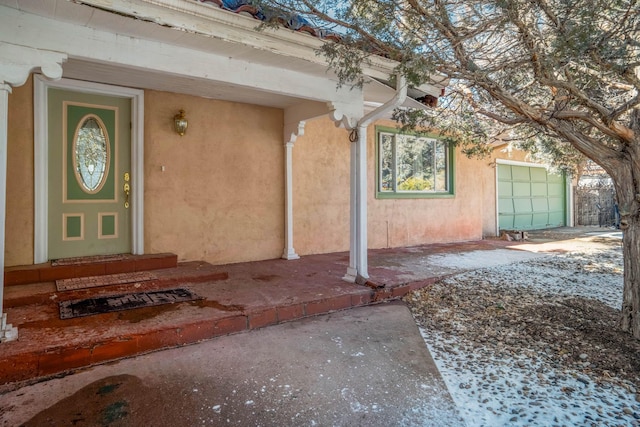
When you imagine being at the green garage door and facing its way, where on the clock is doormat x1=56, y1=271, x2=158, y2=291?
The doormat is roughly at 2 o'clock from the green garage door.

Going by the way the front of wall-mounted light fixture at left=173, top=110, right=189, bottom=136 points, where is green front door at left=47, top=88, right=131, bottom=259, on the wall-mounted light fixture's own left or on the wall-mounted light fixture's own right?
on the wall-mounted light fixture's own right

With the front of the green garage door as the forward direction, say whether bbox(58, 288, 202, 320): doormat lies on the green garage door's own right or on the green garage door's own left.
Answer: on the green garage door's own right

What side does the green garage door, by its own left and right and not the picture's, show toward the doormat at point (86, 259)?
right

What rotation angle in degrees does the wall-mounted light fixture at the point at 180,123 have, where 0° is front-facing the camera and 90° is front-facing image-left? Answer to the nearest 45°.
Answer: approximately 0°

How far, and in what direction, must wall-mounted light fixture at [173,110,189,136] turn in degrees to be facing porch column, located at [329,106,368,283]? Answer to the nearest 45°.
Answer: approximately 45° to its left

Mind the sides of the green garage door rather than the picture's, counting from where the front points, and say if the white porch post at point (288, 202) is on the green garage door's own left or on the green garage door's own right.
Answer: on the green garage door's own right

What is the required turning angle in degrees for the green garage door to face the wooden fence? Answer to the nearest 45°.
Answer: approximately 90° to its left

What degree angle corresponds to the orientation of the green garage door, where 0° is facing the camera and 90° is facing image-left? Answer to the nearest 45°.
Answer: approximately 315°

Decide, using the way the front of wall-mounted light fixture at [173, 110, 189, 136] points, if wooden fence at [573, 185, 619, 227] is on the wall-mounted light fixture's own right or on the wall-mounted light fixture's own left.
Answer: on the wall-mounted light fixture's own left
